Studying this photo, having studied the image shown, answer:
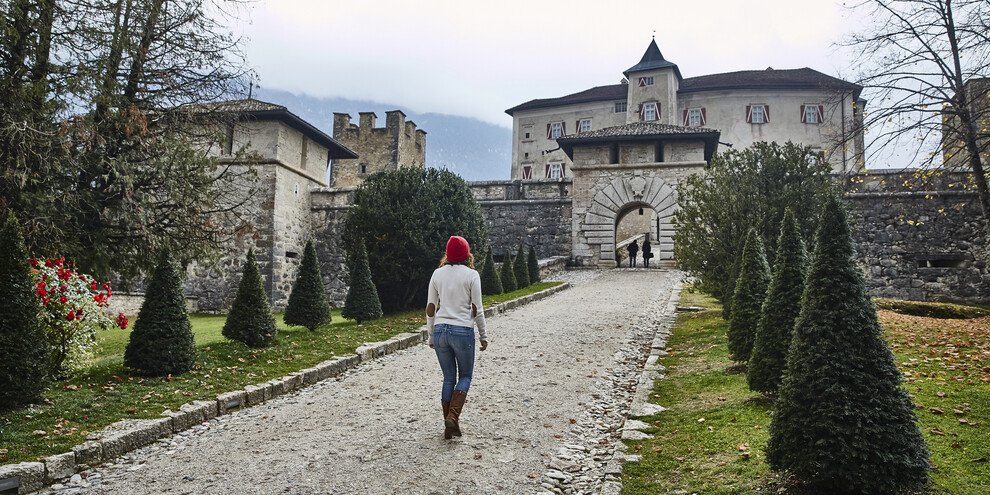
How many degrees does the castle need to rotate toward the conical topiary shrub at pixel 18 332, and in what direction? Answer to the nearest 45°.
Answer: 0° — it already faces it

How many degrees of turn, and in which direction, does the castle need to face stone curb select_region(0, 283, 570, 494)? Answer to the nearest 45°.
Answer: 0° — it already faces it

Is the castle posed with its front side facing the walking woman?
yes

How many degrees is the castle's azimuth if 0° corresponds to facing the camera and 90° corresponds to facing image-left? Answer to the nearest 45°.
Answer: approximately 0°

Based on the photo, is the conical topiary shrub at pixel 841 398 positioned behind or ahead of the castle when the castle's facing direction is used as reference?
ahead

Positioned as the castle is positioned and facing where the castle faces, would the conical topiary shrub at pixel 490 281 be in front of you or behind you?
in front

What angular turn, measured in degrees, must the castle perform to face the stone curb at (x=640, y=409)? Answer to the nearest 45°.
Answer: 0° — it already faces it

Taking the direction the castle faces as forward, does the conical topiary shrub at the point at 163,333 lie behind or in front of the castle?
in front

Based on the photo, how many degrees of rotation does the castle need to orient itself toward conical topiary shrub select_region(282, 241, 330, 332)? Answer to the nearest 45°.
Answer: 0° — it already faces it

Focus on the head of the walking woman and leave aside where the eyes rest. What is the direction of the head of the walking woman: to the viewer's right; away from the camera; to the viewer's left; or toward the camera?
away from the camera

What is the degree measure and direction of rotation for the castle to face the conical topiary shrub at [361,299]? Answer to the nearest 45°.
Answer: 0° — it already faces it

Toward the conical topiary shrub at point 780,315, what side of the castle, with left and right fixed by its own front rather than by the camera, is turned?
front
